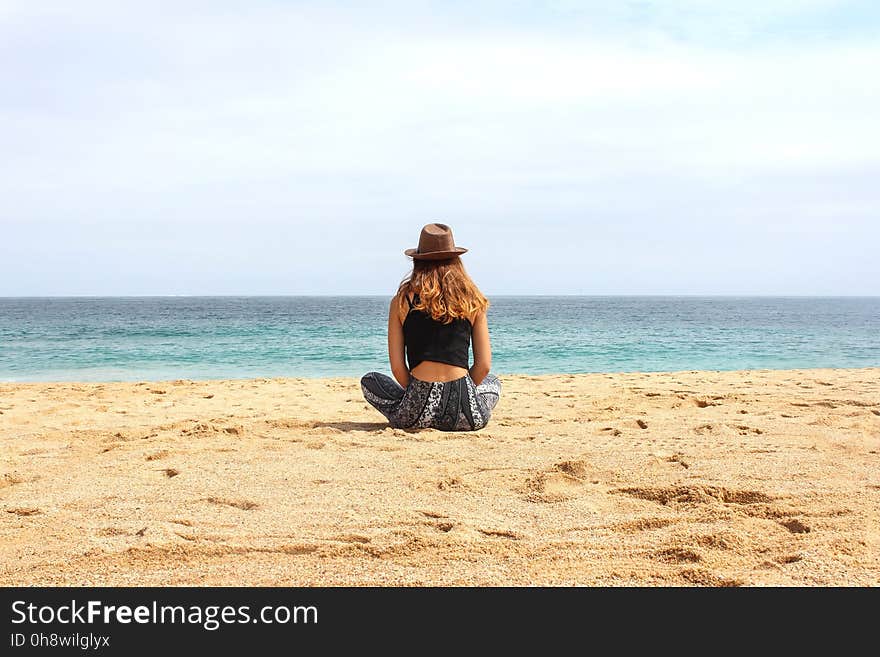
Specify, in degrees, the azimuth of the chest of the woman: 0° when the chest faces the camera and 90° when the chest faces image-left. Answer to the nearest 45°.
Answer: approximately 180°

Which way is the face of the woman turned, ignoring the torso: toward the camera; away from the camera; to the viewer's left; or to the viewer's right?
away from the camera
